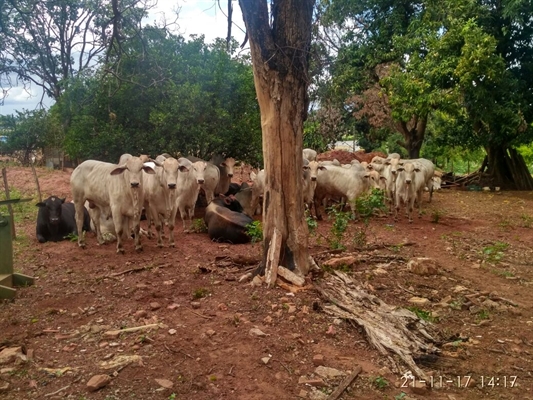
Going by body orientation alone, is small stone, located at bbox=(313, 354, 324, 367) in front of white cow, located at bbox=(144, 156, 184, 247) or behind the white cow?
in front

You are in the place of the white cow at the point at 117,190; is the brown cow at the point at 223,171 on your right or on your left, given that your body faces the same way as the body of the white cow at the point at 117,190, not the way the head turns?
on your left

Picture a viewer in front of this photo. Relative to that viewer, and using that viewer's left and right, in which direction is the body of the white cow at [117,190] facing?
facing the viewer and to the right of the viewer

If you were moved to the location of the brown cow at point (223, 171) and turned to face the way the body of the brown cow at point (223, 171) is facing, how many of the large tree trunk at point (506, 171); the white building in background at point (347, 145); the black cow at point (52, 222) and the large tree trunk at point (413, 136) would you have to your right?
1

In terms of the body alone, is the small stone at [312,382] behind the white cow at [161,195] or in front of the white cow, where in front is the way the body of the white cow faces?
in front

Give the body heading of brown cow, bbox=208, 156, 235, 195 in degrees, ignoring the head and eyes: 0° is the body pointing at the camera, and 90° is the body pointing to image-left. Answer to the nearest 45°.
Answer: approximately 315°

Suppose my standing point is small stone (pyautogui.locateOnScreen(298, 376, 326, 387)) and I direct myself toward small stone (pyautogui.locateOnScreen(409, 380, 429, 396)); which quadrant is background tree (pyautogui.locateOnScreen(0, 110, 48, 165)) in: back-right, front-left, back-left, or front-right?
back-left

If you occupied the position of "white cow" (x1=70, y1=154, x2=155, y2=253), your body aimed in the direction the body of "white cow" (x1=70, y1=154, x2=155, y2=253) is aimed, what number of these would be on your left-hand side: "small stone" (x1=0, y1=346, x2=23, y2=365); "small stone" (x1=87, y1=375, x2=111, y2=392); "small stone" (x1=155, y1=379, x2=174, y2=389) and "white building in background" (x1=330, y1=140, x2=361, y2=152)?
1

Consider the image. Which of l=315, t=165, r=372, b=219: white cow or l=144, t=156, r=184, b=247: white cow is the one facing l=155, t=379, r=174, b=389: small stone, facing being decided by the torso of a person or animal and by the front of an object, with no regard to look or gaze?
l=144, t=156, r=184, b=247: white cow

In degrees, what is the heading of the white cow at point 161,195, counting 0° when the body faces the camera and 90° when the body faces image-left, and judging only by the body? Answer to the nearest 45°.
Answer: approximately 0°

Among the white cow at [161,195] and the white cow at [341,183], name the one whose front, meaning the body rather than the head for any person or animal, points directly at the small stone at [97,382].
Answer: the white cow at [161,195]

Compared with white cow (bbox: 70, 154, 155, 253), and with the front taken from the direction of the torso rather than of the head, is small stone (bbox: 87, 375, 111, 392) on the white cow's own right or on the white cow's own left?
on the white cow's own right
